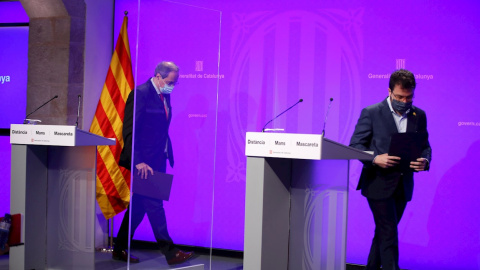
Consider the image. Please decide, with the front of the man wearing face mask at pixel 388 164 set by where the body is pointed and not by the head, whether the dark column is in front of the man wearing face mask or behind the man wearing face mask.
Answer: behind

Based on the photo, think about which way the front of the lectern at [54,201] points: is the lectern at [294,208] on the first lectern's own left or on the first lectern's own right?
on the first lectern's own left

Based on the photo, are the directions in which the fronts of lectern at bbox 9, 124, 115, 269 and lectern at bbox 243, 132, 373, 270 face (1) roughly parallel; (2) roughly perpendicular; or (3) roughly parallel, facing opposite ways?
roughly parallel

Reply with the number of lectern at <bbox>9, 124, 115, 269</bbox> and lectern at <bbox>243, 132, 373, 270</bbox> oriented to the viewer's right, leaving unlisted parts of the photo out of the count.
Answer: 0

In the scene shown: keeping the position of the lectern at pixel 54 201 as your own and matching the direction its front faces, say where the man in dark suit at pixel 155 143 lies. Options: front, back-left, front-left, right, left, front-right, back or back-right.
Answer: left

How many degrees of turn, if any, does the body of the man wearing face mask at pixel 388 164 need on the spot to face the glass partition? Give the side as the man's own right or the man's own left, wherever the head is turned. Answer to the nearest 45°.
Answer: approximately 135° to the man's own right

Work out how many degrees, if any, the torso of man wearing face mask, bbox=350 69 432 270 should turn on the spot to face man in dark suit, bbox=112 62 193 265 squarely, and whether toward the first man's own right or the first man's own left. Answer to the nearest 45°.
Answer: approximately 135° to the first man's own right

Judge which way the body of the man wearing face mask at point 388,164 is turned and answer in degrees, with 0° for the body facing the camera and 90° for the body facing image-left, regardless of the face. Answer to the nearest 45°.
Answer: approximately 315°

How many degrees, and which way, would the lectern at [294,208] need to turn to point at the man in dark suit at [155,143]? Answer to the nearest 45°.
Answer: approximately 90° to its right

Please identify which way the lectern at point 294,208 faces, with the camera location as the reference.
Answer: facing the viewer and to the left of the viewer

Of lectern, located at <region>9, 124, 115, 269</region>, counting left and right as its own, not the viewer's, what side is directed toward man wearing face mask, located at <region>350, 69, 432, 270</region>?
left

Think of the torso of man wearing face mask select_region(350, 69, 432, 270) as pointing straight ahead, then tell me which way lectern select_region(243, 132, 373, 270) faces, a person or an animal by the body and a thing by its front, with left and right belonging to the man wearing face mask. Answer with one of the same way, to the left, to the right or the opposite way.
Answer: to the right
